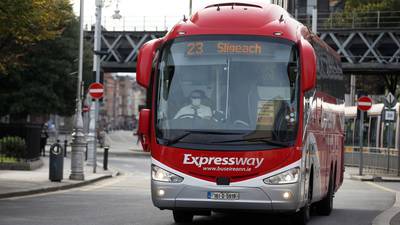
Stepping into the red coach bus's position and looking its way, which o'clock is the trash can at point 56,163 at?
The trash can is roughly at 5 o'clock from the red coach bus.

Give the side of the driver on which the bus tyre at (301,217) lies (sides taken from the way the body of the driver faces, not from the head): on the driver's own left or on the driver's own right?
on the driver's own left

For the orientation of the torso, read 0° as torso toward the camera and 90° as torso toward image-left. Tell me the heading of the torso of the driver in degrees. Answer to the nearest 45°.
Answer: approximately 0°

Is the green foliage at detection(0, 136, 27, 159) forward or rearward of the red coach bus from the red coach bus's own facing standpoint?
rearward
